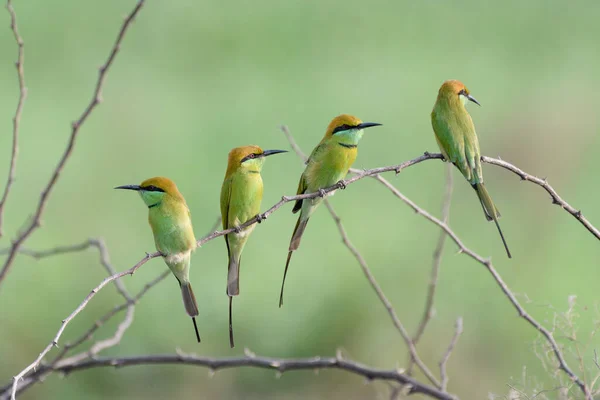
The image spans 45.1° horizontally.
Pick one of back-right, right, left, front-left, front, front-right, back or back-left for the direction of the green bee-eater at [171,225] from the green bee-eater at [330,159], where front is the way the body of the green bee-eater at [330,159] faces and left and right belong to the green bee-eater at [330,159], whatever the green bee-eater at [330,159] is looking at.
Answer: right

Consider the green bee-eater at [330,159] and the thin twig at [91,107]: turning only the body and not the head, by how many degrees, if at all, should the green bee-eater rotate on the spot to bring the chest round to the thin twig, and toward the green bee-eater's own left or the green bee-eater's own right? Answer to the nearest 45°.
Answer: approximately 90° to the green bee-eater's own right

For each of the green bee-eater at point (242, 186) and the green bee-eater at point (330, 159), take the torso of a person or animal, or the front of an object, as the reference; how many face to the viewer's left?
0

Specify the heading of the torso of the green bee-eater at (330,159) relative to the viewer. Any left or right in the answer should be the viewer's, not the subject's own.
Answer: facing the viewer and to the right of the viewer

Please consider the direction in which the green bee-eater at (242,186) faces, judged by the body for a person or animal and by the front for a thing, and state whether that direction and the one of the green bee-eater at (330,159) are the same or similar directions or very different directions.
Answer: same or similar directions
